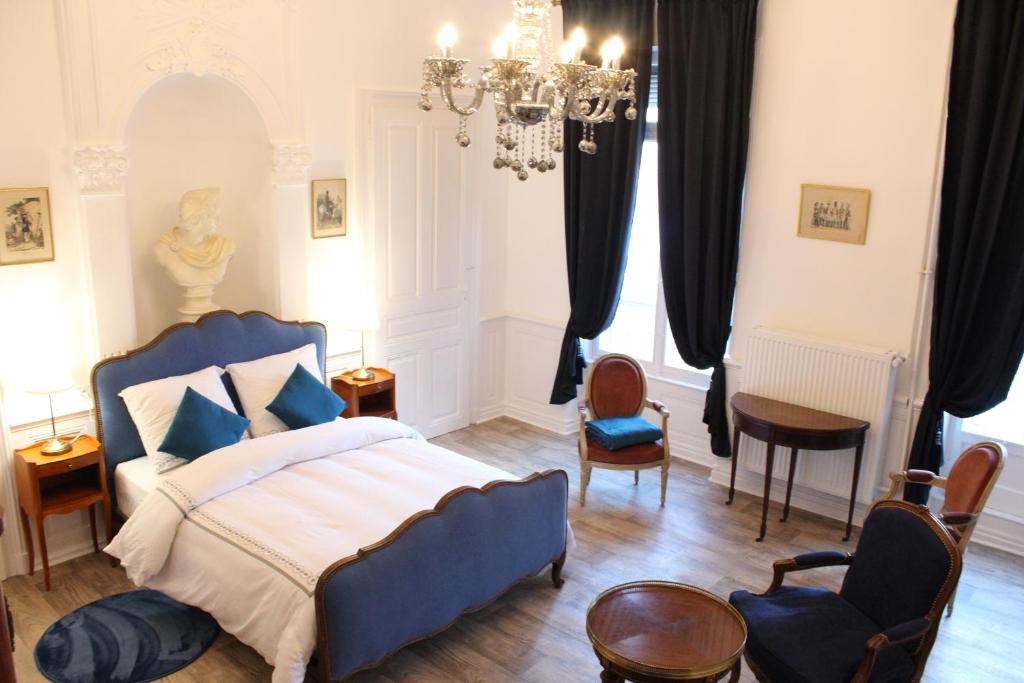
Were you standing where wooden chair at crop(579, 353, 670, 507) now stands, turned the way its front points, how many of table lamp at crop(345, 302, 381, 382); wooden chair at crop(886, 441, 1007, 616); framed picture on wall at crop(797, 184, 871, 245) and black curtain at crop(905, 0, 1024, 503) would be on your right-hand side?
1

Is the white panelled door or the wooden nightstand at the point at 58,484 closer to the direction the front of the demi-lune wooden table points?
the wooden nightstand

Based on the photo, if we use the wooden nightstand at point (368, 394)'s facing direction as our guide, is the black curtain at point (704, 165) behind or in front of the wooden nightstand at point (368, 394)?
in front

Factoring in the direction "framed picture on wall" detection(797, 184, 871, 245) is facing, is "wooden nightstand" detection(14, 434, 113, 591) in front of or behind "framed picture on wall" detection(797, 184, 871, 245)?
in front

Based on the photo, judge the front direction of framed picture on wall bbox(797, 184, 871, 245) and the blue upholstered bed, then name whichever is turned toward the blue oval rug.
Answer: the framed picture on wall

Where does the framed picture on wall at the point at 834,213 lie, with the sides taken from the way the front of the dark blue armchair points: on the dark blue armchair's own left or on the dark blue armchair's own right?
on the dark blue armchair's own right

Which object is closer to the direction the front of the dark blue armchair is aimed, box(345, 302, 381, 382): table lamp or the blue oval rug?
the blue oval rug

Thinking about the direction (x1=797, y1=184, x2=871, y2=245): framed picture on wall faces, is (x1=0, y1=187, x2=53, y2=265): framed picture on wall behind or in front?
in front

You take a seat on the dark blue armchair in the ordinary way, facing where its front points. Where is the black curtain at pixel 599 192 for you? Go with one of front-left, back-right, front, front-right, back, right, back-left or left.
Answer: right

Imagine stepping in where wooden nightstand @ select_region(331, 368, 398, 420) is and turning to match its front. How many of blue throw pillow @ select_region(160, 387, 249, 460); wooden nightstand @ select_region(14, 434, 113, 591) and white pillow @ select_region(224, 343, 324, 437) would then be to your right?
3

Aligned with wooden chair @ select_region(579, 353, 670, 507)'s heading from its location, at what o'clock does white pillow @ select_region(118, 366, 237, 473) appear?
The white pillow is roughly at 2 o'clock from the wooden chair.

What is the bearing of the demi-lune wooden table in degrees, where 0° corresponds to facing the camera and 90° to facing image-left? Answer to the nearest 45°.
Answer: approximately 45°

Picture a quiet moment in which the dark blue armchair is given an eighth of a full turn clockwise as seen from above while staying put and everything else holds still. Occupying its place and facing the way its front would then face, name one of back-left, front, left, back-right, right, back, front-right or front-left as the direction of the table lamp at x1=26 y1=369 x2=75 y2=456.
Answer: front

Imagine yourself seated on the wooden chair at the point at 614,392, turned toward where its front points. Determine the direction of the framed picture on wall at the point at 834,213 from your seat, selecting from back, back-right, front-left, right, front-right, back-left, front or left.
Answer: left

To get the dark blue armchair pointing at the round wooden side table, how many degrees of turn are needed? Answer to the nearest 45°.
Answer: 0° — it already faces it

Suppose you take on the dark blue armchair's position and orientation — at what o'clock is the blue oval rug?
The blue oval rug is roughly at 1 o'clock from the dark blue armchair.

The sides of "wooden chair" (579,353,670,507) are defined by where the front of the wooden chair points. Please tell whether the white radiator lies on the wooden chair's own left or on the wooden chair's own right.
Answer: on the wooden chair's own left

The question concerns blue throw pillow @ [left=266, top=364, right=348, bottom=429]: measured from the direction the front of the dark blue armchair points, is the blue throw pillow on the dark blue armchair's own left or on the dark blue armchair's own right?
on the dark blue armchair's own right

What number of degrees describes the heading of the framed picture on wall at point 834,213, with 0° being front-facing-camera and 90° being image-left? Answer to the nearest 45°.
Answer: approximately 45°

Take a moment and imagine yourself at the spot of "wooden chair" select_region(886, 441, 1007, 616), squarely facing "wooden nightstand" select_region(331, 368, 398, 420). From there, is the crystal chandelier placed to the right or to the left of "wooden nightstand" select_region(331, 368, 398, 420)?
left
